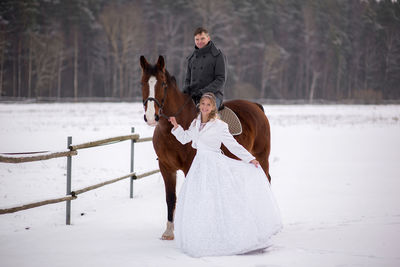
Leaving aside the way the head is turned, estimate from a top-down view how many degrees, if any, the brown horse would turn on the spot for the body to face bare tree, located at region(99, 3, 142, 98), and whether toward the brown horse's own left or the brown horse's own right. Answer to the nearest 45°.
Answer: approximately 135° to the brown horse's own right

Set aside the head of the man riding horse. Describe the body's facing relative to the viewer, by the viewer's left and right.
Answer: facing the viewer and to the left of the viewer
